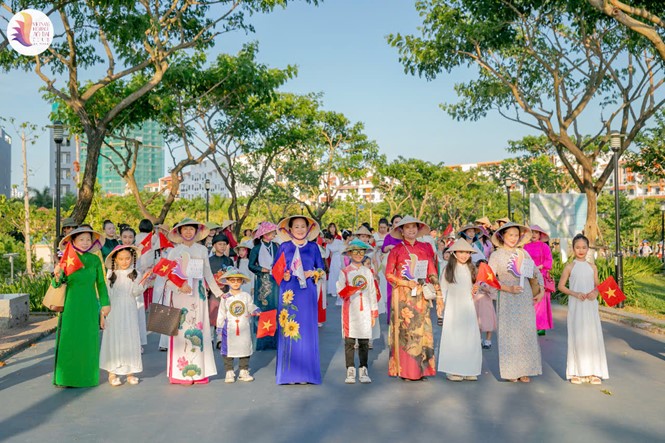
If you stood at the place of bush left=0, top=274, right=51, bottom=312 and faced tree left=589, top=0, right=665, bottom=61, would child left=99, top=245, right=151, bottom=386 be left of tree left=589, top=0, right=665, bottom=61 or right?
right

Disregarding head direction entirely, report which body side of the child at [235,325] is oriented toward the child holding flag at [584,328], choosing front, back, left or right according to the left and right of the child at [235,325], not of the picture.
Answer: left

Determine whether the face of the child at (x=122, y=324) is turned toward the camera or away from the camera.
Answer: toward the camera

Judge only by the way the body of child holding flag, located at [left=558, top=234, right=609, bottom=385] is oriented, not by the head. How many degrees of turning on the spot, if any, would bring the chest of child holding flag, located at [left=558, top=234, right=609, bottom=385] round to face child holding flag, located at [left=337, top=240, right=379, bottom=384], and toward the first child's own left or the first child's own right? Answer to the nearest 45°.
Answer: approximately 90° to the first child's own right

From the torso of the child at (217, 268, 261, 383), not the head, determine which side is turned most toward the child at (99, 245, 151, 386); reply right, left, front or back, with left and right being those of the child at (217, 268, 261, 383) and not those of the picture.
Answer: right

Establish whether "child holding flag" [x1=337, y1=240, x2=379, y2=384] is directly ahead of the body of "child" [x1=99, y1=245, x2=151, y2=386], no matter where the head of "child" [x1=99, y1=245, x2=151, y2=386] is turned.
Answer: no

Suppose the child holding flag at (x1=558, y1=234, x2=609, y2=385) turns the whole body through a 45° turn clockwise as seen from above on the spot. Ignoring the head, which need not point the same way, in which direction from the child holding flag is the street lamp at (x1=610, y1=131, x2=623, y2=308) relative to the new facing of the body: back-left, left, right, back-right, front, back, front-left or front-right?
back-right

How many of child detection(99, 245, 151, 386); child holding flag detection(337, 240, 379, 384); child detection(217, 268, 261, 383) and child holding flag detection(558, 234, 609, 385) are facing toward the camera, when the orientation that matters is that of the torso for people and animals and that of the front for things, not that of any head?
4

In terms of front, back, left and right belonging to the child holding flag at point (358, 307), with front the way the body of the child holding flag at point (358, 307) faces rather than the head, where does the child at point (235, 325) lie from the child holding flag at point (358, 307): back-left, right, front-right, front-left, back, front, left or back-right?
right

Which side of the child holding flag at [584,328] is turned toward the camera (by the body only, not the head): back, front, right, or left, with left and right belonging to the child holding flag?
front

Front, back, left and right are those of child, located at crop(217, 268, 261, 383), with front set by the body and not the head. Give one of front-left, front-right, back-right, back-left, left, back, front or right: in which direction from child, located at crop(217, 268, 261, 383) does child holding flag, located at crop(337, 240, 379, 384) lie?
left

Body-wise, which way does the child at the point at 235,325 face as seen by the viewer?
toward the camera

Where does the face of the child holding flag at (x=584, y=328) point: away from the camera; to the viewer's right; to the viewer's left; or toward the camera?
toward the camera

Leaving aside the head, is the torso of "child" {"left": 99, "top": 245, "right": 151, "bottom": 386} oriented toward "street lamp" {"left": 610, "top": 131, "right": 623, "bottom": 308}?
no

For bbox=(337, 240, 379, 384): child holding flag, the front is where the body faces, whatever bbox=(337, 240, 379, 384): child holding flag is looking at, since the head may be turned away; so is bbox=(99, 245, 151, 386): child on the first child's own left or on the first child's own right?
on the first child's own right

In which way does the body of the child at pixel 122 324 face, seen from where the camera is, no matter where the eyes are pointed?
toward the camera
